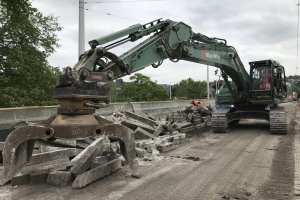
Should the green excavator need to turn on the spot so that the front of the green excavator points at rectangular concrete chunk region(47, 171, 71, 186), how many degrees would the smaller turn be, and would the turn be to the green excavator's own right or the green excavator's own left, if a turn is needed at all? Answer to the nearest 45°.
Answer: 0° — it already faces it

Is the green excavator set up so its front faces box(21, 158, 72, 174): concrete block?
yes

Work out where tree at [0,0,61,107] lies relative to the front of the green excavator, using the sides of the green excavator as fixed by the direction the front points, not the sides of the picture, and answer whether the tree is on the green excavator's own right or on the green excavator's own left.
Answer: on the green excavator's own right

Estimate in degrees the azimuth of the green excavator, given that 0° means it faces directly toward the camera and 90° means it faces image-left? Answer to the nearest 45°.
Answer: approximately 45°
